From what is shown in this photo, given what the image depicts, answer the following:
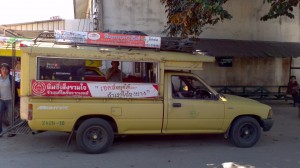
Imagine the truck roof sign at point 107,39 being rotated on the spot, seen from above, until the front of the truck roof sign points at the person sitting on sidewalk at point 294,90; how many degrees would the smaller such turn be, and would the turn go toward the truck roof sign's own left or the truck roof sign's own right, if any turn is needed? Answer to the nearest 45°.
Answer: approximately 135° to the truck roof sign's own left

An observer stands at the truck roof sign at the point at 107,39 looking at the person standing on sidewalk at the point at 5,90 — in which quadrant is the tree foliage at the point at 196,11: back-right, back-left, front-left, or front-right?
back-right

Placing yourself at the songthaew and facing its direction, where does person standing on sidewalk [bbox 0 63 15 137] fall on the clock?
The person standing on sidewalk is roughly at 7 o'clock from the songthaew.

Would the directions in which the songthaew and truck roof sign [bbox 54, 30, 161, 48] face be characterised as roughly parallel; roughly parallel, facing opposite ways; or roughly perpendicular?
roughly perpendicular

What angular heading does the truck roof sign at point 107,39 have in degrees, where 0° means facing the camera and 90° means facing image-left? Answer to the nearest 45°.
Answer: approximately 0°

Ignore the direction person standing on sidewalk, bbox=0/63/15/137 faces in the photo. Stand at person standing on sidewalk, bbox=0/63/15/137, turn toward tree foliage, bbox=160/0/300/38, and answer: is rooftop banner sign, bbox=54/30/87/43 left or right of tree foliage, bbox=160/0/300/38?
right

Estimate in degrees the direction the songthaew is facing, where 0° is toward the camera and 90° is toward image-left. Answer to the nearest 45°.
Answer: approximately 270°

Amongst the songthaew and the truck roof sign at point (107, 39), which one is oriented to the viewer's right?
the songthaew

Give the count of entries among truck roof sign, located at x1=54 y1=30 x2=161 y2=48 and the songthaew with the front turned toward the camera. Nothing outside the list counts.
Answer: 1
